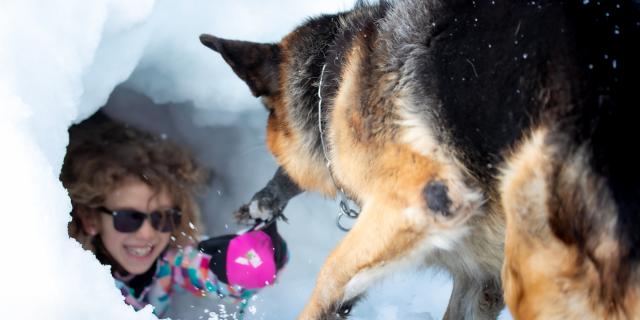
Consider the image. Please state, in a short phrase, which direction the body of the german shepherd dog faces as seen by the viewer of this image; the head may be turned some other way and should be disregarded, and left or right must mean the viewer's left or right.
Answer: facing away from the viewer and to the left of the viewer

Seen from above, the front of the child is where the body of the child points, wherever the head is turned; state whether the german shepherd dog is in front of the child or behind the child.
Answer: in front

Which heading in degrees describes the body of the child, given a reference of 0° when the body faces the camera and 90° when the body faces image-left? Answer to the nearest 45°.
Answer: approximately 315°

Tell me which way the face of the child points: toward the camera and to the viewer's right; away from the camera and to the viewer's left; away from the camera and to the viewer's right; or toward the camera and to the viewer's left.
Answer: toward the camera and to the viewer's right

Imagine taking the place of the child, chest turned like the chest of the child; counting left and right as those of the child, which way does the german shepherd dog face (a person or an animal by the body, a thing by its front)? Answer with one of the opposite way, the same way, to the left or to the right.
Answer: the opposite way

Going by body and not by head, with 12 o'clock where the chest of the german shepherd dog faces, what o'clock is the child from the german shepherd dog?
The child is roughly at 12 o'clock from the german shepherd dog.
